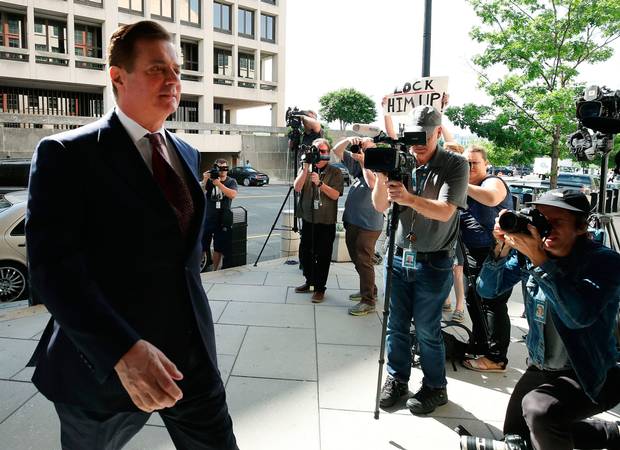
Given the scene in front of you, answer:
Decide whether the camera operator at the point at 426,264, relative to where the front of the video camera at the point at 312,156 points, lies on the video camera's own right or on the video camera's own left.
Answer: on the video camera's own left

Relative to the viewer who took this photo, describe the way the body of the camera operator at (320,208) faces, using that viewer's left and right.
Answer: facing the viewer and to the left of the viewer

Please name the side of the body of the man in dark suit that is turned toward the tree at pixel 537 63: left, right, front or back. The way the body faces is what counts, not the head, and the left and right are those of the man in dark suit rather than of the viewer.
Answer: left

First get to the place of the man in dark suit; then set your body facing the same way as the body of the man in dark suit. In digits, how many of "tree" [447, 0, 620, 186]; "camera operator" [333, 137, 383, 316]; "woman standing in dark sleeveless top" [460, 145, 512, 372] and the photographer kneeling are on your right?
0

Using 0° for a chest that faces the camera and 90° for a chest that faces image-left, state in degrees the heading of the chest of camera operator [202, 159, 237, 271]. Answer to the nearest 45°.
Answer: approximately 0°

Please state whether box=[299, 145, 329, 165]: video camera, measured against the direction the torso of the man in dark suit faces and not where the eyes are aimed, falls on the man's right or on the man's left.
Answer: on the man's left

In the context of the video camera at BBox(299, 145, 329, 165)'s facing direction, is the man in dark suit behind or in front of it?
in front

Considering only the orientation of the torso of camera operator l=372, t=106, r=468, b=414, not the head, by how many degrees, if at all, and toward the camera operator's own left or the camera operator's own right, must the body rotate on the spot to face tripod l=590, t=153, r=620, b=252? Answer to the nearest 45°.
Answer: approximately 180°

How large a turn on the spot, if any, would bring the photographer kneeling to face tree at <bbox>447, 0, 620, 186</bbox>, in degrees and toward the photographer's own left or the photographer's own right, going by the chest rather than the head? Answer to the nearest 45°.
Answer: approximately 135° to the photographer's own right

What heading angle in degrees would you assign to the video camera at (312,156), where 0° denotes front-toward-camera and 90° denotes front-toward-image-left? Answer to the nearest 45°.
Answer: approximately 45°

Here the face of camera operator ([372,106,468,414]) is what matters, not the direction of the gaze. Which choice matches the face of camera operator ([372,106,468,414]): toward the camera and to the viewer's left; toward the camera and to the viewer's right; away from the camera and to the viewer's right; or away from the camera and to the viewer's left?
toward the camera and to the viewer's left

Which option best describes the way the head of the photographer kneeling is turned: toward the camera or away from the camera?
toward the camera
